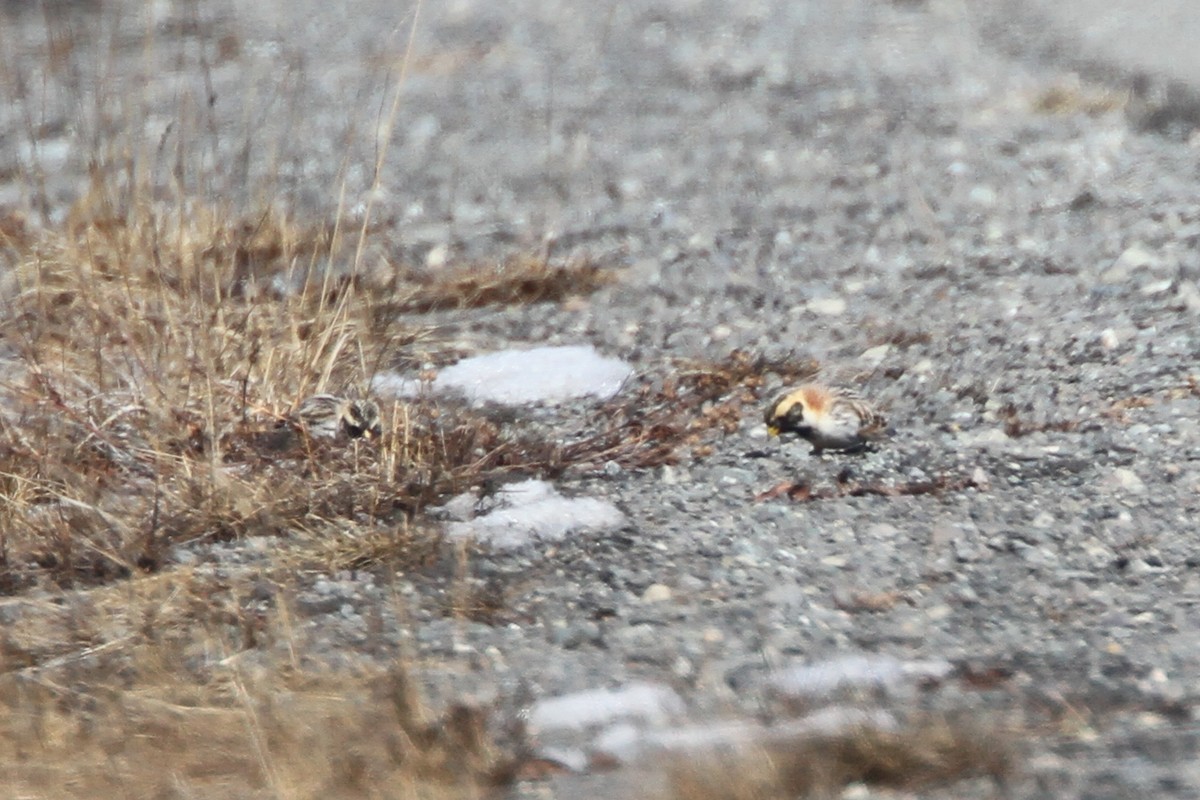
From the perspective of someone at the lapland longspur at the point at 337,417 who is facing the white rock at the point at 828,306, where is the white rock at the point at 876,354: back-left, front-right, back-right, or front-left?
front-right

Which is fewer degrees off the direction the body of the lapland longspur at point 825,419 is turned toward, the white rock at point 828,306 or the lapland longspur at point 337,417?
the lapland longspur

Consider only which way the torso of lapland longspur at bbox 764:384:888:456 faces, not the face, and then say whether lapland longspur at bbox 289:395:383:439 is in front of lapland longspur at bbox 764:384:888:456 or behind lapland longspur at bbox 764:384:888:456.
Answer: in front

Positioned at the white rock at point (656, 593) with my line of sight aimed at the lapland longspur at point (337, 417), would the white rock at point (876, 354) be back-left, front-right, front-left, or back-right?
front-right

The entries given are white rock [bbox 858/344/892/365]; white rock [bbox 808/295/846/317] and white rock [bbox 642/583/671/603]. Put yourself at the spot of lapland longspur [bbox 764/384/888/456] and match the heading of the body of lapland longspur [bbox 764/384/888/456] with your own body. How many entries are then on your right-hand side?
2

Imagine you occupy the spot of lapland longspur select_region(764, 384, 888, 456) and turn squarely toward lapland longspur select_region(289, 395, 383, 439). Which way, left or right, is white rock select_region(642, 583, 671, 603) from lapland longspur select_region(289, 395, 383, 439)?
left

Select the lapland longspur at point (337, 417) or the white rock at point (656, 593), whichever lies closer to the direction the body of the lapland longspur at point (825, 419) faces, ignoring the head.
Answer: the lapland longspur

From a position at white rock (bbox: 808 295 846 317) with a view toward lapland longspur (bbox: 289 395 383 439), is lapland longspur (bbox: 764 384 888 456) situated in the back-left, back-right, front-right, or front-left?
front-left

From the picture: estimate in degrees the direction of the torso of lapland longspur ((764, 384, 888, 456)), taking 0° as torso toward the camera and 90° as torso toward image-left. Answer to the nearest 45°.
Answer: approximately 90°

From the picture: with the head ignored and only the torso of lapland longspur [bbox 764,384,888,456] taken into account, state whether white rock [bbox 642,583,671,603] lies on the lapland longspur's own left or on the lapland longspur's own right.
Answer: on the lapland longspur's own left

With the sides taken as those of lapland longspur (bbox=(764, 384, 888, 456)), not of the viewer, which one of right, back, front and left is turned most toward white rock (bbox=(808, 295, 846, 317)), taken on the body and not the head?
right

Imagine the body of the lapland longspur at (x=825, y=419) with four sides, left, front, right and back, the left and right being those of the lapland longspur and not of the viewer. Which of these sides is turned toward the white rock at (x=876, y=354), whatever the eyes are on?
right
